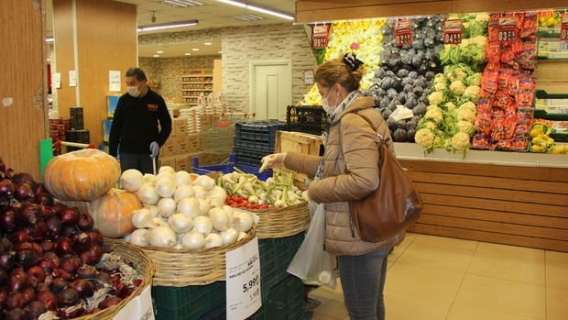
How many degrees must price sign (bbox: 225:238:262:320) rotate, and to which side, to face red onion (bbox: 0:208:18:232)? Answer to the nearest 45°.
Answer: approximately 90° to its right

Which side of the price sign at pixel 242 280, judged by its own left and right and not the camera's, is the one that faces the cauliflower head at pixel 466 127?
left

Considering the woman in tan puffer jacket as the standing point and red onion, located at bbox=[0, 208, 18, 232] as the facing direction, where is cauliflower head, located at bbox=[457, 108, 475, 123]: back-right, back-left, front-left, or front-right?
back-right

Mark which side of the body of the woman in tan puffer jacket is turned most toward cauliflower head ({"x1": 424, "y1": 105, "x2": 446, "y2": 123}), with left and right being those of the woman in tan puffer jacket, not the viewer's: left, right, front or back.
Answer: right

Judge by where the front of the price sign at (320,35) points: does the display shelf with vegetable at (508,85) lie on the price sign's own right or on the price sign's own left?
on the price sign's own left

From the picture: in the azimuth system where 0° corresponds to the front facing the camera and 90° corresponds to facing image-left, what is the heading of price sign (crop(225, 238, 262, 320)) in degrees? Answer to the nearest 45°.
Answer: approximately 315°

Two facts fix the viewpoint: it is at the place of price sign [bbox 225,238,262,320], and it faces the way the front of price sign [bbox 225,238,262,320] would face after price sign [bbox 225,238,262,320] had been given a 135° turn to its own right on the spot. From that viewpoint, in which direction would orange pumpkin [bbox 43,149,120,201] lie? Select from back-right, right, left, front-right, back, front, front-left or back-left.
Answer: front

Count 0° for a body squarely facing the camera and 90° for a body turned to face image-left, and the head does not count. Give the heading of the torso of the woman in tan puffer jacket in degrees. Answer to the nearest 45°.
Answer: approximately 90°

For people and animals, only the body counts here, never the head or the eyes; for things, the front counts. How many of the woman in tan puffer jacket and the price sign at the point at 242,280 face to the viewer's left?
1

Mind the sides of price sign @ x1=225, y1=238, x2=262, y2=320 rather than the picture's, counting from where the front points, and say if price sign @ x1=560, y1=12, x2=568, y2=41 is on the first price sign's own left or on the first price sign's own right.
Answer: on the first price sign's own left

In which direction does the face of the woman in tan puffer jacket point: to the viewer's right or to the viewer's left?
to the viewer's left

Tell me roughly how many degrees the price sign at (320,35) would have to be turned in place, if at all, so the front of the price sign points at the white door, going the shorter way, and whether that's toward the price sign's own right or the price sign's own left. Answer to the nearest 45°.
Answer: approximately 135° to the price sign's own right

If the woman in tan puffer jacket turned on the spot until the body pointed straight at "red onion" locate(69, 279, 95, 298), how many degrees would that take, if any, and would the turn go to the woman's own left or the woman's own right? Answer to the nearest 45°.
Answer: approximately 45° to the woman's own left
